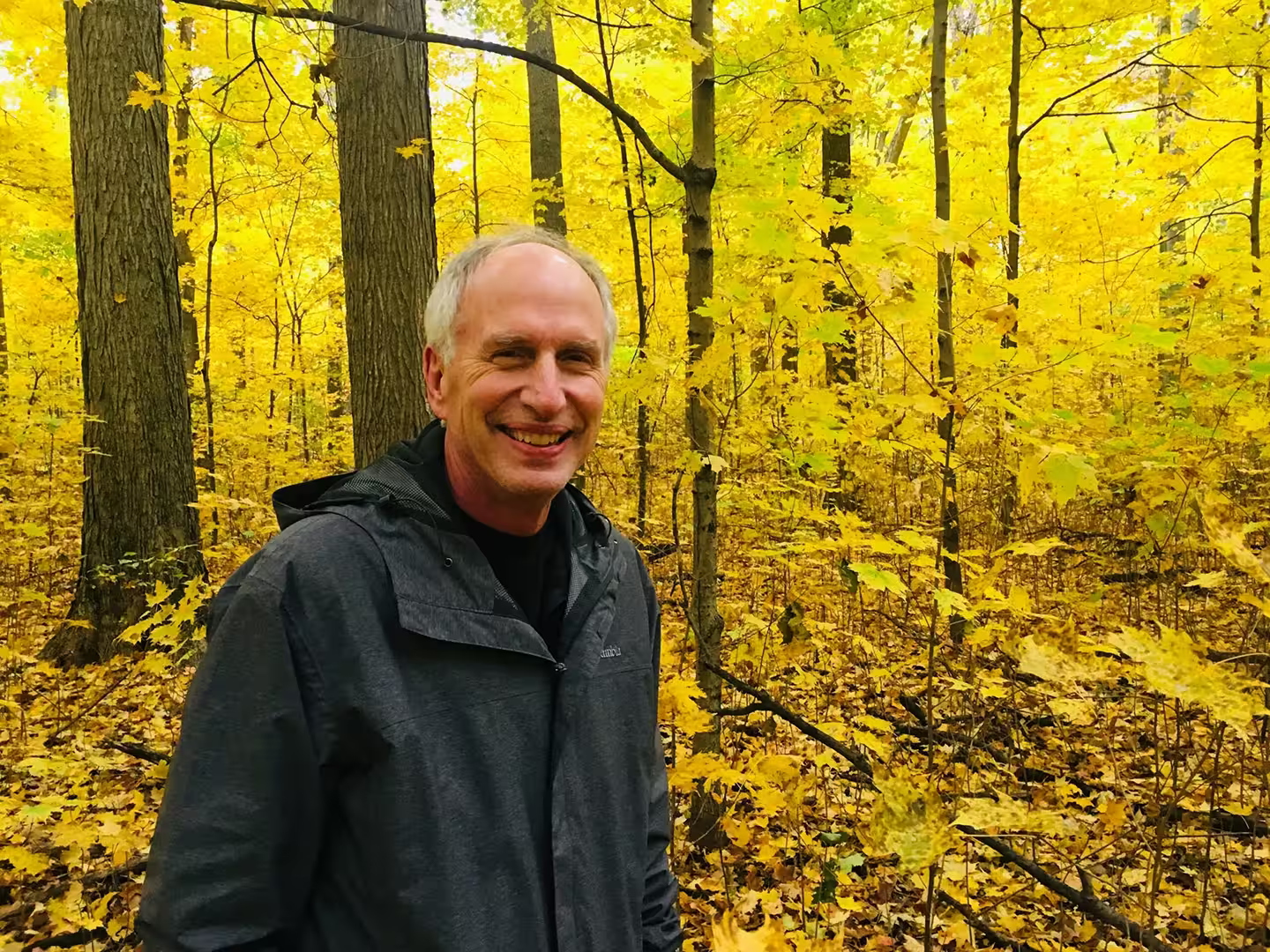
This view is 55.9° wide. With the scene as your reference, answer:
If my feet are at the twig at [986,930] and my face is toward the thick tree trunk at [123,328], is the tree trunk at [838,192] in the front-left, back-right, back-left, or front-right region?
front-right

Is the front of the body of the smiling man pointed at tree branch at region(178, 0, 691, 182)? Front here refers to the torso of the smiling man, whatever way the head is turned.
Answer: no

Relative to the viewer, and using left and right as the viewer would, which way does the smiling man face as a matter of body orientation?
facing the viewer and to the right of the viewer

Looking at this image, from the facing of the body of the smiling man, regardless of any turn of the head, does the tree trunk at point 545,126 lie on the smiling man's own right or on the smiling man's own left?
on the smiling man's own left

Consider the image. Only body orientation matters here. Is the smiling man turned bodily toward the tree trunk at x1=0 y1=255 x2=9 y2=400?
no

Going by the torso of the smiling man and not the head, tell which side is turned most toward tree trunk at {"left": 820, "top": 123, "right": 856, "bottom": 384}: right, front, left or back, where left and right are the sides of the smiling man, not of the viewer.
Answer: left

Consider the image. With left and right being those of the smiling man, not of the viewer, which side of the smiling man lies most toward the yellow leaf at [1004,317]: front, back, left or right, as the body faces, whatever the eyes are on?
left

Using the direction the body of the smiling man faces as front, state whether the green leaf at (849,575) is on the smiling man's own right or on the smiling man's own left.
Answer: on the smiling man's own left

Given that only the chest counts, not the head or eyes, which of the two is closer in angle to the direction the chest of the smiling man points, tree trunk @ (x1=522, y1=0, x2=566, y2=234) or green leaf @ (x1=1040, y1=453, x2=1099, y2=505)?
the green leaf
